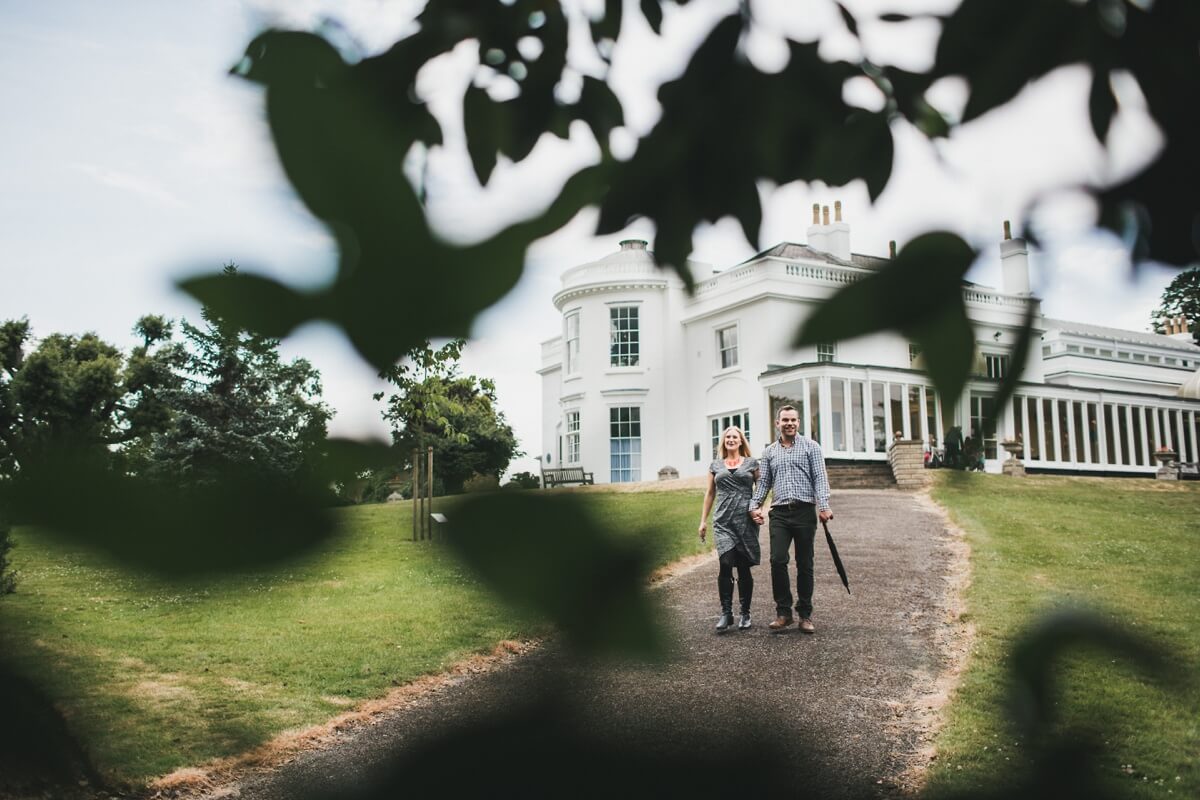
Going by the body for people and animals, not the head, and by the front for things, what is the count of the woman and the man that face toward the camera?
2

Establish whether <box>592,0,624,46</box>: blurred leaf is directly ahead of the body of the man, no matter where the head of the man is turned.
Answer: yes

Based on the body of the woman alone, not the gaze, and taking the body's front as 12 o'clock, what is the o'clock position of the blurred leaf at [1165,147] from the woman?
The blurred leaf is roughly at 12 o'clock from the woman.

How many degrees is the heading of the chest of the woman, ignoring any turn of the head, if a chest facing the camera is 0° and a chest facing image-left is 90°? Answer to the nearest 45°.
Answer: approximately 0°

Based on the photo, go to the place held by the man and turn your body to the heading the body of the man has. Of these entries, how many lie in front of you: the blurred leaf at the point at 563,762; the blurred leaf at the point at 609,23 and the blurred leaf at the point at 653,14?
3

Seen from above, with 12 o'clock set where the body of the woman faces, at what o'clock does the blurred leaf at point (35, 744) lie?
The blurred leaf is roughly at 12 o'clock from the woman.

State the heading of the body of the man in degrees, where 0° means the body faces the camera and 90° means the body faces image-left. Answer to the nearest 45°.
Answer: approximately 0°
